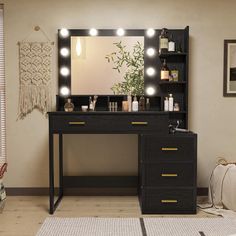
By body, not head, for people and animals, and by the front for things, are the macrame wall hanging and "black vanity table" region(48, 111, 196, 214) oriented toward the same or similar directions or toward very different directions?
same or similar directions

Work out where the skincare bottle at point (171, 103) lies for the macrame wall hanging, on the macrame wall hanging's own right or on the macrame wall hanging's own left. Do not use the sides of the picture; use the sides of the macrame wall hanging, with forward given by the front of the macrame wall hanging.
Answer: on the macrame wall hanging's own left

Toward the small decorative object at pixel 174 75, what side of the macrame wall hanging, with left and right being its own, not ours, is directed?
left

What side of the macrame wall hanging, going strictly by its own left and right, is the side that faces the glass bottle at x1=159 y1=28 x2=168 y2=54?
left

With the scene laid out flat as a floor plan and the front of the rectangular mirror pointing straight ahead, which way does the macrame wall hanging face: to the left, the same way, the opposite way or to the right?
the same way

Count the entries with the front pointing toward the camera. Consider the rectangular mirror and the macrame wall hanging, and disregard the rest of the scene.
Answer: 2

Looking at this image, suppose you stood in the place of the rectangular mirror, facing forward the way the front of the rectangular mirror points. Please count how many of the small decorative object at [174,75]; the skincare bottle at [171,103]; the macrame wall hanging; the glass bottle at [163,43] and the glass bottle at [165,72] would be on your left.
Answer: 4

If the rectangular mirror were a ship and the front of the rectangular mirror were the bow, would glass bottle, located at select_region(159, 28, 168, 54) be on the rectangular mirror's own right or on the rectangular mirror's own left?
on the rectangular mirror's own left

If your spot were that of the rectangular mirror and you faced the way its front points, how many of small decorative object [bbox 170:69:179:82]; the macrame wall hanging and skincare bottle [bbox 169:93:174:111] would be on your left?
2

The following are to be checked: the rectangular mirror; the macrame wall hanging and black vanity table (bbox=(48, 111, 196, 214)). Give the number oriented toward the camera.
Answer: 3

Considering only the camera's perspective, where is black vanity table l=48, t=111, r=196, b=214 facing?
facing the viewer

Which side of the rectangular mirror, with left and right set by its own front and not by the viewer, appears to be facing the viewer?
front

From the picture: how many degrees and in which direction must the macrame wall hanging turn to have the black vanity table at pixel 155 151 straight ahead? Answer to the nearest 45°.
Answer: approximately 45° to its left

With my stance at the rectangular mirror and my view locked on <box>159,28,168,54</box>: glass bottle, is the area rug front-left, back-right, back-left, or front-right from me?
front-right

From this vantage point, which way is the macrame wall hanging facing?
toward the camera
